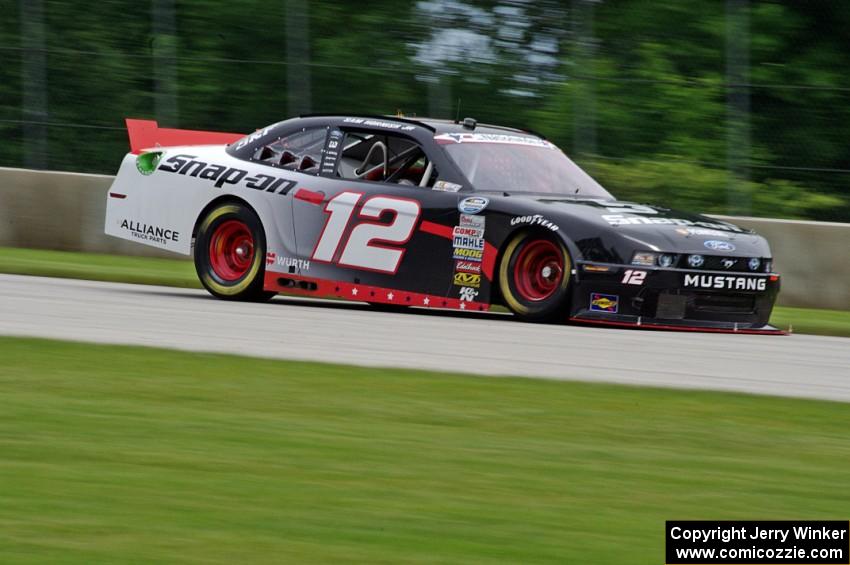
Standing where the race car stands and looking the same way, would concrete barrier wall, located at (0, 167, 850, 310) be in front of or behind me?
behind

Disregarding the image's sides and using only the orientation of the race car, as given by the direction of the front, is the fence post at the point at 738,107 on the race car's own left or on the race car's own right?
on the race car's own left

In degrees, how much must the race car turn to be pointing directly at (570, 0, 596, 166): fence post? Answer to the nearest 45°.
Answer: approximately 135° to its left

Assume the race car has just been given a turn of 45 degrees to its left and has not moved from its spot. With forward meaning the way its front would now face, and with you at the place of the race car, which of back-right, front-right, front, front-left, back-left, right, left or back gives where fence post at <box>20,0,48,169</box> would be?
back-left

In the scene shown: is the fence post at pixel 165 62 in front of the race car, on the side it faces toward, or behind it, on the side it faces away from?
behind

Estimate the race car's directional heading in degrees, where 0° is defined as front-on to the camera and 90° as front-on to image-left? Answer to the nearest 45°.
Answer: approximately 315°

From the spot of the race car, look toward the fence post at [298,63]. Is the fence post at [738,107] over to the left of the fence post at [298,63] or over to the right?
right
